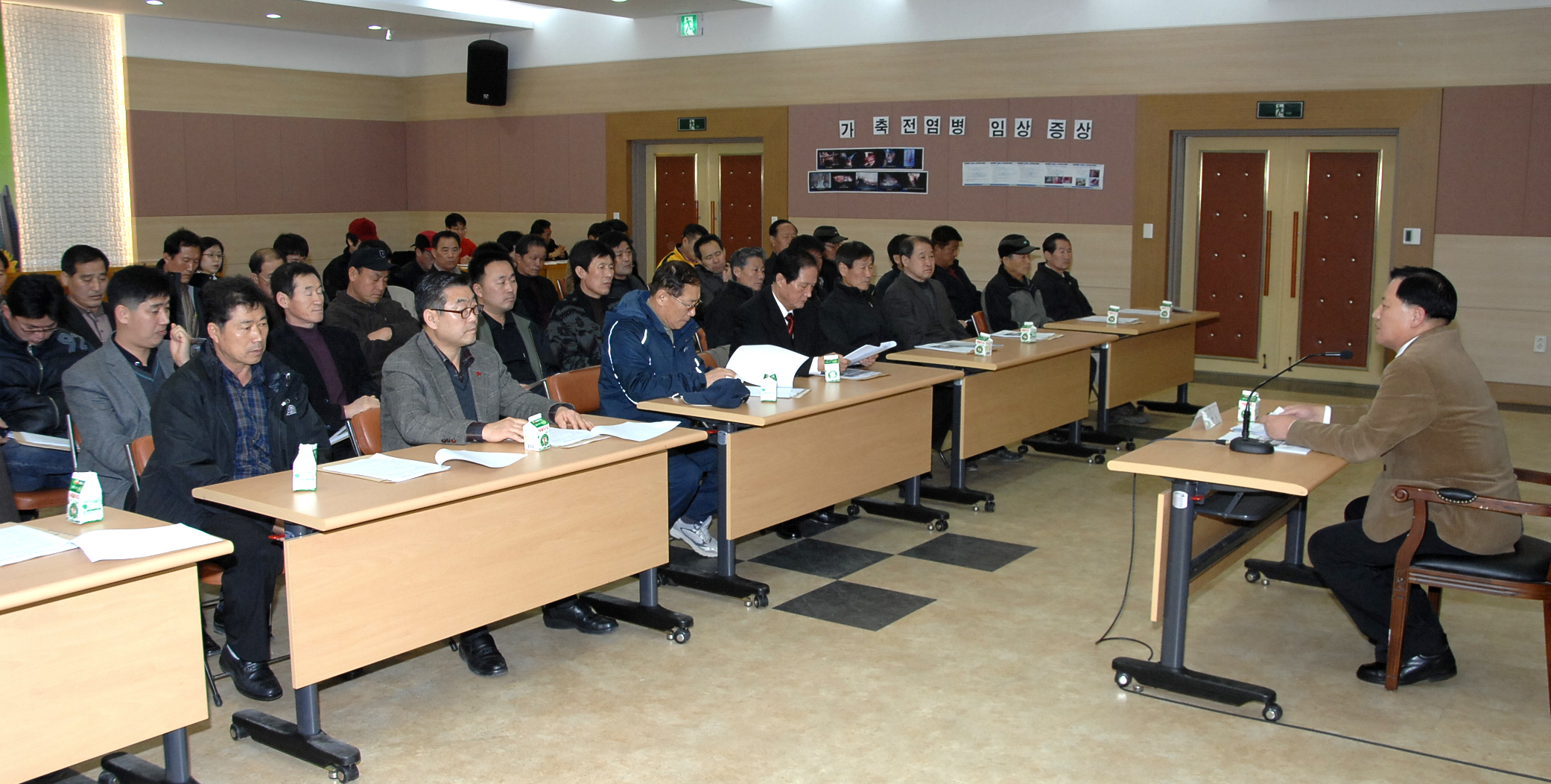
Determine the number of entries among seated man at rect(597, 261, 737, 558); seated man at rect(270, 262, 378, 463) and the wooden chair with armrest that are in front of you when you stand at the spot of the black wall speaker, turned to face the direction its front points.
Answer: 3

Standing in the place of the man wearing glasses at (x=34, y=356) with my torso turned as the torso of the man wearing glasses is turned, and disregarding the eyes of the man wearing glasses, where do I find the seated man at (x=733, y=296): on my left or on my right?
on my left

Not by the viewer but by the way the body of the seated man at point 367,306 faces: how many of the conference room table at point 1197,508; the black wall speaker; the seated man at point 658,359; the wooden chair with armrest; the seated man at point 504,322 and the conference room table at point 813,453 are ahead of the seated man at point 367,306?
5

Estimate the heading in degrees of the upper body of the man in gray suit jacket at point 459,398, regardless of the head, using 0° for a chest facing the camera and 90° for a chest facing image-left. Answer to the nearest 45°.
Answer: approximately 315°

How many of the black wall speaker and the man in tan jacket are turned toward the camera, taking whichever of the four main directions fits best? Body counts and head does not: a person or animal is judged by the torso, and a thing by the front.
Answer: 1

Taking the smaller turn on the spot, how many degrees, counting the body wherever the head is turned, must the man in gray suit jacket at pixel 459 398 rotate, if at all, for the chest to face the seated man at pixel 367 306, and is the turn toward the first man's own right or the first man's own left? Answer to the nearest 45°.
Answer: approximately 135° to the first man's own left

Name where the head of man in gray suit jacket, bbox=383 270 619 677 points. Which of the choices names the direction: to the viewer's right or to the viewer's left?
to the viewer's right
